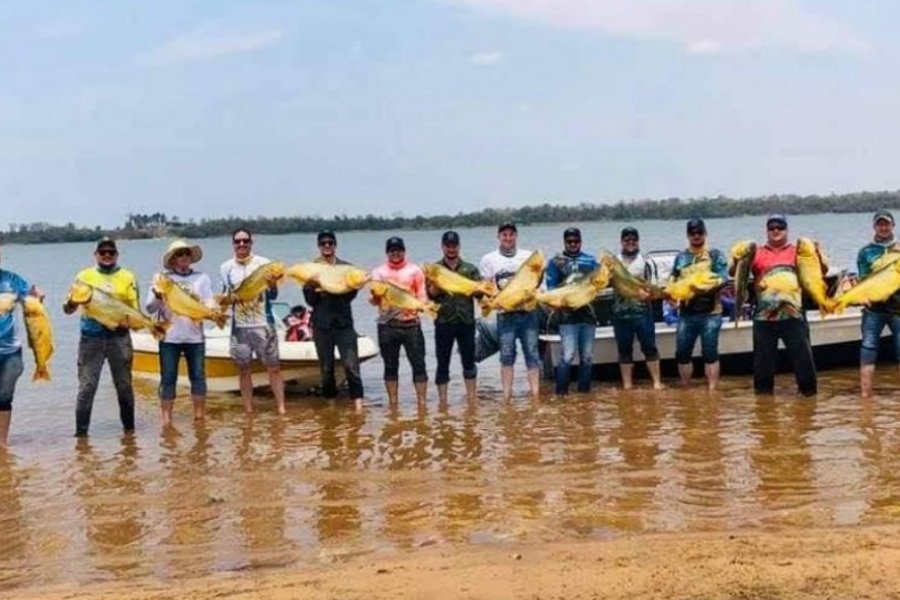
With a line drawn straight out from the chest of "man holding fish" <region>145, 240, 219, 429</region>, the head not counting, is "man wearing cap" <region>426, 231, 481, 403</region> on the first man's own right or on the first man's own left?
on the first man's own left

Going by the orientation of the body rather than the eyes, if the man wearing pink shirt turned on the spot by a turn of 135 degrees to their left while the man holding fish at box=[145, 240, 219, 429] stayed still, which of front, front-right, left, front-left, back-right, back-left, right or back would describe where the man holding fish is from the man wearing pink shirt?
back-left

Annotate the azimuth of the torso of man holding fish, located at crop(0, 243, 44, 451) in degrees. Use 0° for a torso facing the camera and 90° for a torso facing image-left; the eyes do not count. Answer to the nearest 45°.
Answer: approximately 0°

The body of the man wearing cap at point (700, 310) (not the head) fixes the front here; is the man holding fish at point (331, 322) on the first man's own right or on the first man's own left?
on the first man's own right

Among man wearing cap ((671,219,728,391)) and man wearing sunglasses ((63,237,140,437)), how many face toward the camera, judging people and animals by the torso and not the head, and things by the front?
2

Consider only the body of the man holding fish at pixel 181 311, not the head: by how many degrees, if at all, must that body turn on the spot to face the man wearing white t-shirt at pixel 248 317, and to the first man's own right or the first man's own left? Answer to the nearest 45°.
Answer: approximately 90° to the first man's own left

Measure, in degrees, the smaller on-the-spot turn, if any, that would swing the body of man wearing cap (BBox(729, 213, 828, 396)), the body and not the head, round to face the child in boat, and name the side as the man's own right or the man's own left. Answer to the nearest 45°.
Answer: approximately 90° to the man's own right

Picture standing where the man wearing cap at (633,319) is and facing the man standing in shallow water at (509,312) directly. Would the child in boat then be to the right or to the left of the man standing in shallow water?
right
